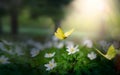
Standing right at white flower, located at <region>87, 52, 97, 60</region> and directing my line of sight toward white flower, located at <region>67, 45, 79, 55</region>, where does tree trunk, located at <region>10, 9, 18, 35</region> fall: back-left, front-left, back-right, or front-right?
front-right

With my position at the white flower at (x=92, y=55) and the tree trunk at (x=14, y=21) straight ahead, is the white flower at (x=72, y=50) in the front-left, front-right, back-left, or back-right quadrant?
front-left

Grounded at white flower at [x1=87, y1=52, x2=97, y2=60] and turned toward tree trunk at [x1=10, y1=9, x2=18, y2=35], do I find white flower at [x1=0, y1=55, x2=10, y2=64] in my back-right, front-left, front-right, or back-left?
front-left

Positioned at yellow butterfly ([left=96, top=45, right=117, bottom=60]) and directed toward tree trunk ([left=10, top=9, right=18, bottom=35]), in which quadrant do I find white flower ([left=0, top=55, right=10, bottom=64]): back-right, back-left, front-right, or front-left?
front-left
